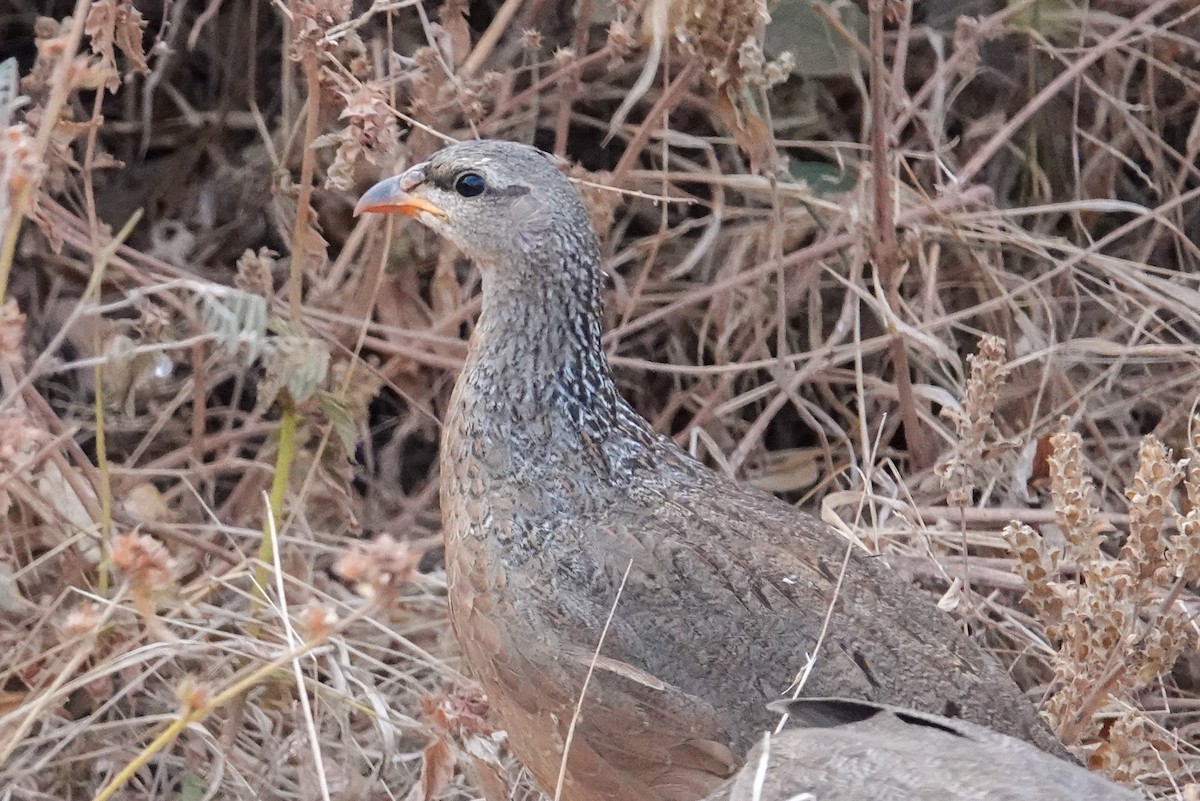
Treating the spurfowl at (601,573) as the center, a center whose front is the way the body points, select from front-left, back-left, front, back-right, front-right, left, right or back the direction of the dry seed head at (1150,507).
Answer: back

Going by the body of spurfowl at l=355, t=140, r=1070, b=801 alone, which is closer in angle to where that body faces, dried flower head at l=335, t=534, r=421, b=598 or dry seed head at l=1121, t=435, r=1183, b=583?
the dried flower head

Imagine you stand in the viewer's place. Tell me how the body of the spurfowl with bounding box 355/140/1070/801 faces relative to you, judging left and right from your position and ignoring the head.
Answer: facing to the left of the viewer

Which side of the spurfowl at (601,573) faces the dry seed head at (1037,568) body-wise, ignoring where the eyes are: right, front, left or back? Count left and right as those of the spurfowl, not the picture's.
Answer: back

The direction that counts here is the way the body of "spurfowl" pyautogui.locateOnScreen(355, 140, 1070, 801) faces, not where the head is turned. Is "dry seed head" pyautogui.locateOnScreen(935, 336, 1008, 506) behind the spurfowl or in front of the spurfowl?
behind

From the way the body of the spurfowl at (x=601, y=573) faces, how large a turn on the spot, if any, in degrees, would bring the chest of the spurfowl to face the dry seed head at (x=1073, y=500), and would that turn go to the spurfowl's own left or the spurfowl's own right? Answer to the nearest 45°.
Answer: approximately 180°
